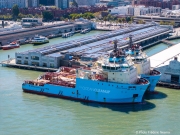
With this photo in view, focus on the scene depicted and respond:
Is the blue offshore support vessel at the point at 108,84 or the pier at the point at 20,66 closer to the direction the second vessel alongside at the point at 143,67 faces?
the blue offshore support vessel

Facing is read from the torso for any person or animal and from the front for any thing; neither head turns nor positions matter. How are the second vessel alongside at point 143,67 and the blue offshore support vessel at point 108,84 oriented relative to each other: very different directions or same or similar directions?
same or similar directions

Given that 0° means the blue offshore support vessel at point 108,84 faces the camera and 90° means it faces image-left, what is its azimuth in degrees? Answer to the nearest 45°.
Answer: approximately 315°

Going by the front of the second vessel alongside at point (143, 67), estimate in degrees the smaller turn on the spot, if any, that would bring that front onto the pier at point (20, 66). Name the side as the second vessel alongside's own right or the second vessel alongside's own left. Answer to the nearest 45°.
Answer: approximately 180°

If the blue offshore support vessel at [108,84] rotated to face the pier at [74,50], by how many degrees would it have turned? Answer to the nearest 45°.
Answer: approximately 135° to its left

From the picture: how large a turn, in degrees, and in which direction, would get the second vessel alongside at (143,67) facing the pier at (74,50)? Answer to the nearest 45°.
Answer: approximately 180°

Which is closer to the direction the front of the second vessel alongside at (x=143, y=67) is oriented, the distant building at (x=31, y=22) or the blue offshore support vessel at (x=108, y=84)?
the blue offshore support vessel

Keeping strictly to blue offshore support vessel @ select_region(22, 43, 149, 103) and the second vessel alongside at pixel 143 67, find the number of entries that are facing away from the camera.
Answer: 0

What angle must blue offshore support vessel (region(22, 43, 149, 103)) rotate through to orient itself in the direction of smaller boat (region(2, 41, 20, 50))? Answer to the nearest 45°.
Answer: approximately 180°

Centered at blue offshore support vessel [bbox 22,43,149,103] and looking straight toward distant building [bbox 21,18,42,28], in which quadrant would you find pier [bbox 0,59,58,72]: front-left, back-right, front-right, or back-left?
front-left

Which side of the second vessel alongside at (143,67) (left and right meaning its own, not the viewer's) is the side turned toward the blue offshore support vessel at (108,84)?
right

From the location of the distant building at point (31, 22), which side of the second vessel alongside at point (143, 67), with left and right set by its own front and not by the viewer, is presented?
back
